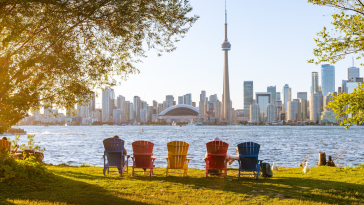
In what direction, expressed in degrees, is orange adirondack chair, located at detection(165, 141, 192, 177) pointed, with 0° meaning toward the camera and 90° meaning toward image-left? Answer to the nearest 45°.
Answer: approximately 180°

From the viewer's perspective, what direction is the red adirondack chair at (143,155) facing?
away from the camera

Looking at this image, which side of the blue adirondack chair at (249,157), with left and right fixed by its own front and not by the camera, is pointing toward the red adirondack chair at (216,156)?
left

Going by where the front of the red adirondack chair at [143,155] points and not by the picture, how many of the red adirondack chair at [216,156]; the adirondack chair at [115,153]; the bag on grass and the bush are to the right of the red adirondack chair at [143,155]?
2

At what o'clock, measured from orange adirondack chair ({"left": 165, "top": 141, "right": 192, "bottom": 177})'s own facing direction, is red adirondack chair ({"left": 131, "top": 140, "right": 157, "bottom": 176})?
The red adirondack chair is roughly at 9 o'clock from the orange adirondack chair.

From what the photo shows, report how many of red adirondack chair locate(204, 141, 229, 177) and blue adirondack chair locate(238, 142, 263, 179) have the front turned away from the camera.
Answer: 2

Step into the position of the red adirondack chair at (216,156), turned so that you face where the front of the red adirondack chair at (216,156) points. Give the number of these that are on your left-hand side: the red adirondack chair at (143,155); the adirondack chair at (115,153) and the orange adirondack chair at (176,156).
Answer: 3

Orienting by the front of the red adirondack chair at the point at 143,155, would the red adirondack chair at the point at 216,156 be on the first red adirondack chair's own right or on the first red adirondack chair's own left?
on the first red adirondack chair's own right

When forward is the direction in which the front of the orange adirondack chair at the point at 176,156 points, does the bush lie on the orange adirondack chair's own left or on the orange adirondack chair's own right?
on the orange adirondack chair's own left

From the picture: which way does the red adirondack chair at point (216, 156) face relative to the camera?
away from the camera
